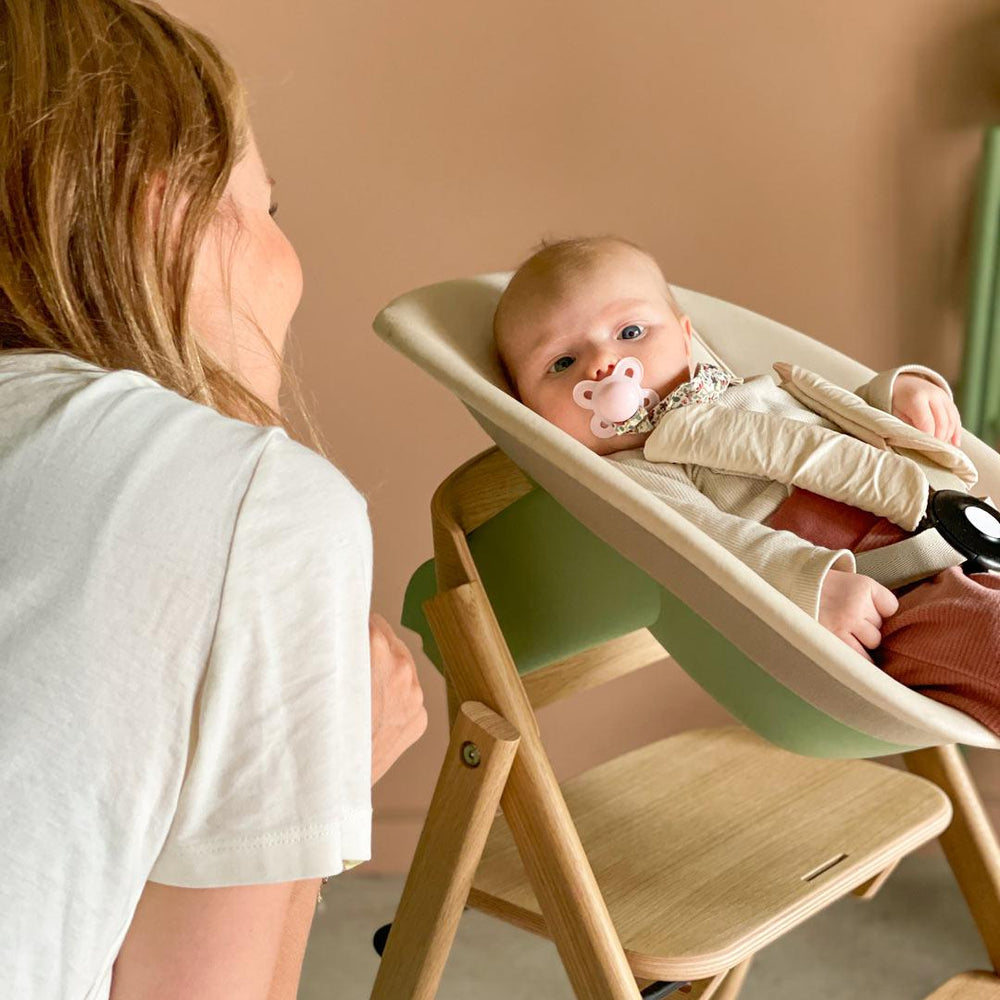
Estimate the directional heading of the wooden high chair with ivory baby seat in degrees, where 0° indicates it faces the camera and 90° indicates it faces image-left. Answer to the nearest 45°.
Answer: approximately 315°

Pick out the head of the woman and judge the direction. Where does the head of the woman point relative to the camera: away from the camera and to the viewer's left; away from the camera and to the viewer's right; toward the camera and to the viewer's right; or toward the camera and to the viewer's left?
away from the camera and to the viewer's right

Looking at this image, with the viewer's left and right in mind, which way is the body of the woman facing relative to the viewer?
facing away from the viewer and to the right of the viewer

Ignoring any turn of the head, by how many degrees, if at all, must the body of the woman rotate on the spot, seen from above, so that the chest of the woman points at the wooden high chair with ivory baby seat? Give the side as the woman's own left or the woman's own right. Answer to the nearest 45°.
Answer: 0° — they already face it

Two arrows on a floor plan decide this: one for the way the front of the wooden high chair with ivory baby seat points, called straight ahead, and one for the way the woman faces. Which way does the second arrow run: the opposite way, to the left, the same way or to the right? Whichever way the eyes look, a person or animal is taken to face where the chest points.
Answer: to the left

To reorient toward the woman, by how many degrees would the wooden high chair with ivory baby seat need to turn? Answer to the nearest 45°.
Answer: approximately 135° to its right
